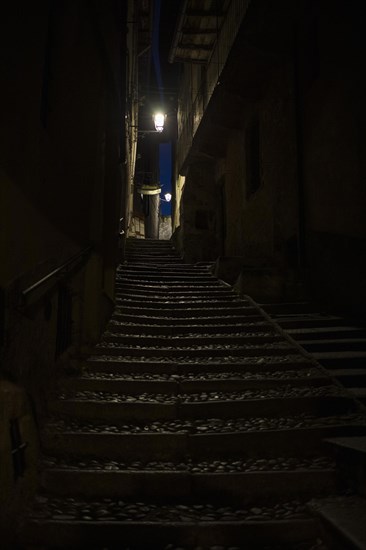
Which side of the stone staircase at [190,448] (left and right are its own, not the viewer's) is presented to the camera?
front

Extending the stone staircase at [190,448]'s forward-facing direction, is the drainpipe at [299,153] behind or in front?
behind
